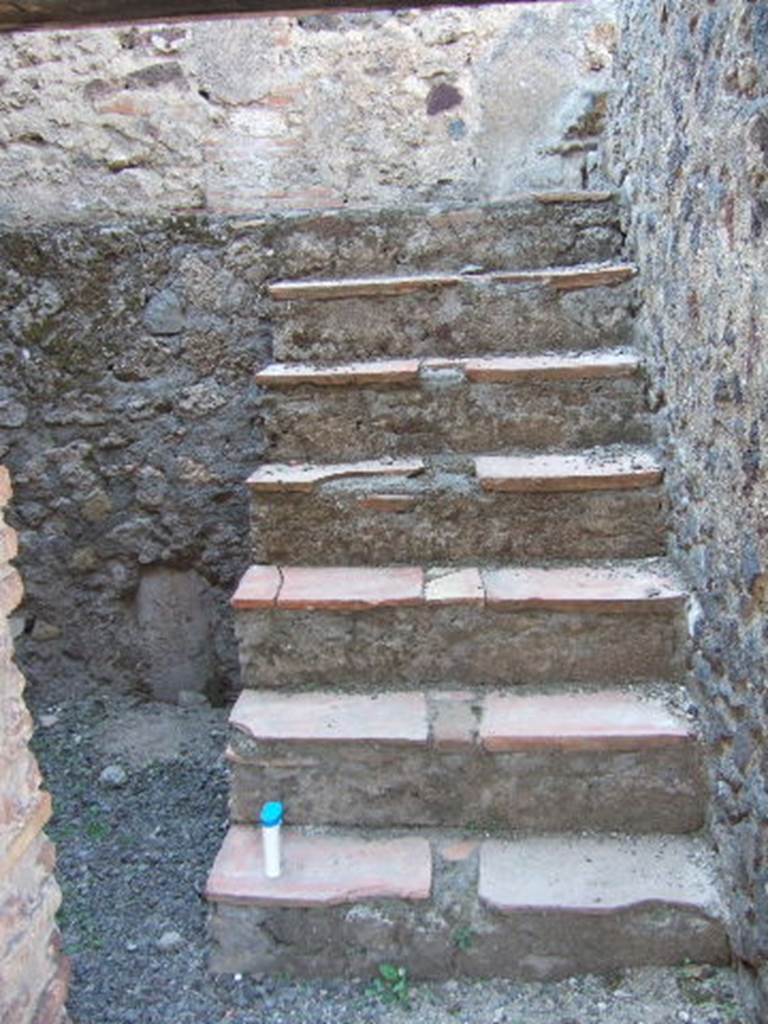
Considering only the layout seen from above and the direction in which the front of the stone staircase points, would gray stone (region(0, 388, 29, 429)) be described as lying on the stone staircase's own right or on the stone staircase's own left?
on the stone staircase's own right

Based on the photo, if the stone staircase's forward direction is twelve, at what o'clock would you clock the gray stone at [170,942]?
The gray stone is roughly at 2 o'clock from the stone staircase.

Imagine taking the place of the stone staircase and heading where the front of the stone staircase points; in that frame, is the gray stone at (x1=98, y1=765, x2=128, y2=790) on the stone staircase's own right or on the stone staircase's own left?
on the stone staircase's own right

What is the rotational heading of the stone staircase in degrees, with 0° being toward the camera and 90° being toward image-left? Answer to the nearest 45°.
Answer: approximately 0°
